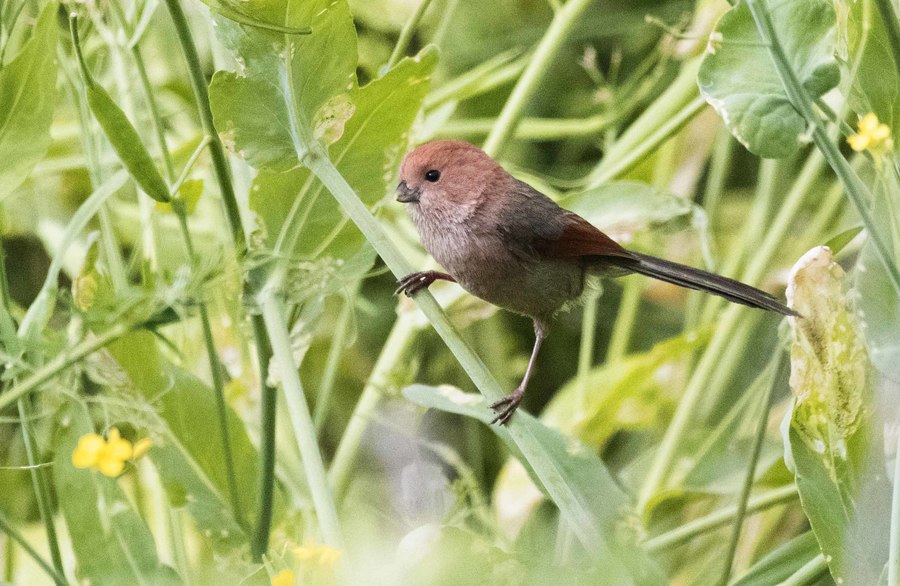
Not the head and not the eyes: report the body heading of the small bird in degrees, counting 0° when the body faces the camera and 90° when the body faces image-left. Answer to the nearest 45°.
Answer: approximately 90°

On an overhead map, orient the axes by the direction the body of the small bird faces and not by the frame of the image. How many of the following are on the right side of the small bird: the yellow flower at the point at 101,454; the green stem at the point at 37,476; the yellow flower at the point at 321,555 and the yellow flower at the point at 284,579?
0

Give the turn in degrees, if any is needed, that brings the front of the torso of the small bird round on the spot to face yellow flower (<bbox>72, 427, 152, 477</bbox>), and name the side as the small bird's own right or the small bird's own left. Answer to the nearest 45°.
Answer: approximately 45° to the small bird's own left

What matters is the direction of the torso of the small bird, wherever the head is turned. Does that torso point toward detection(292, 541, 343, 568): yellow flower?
no
